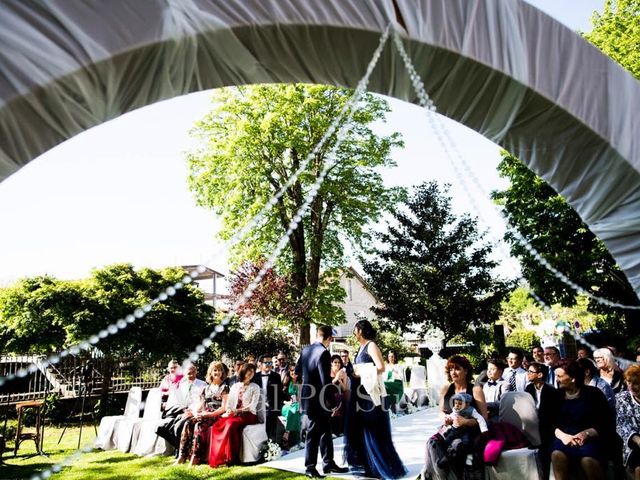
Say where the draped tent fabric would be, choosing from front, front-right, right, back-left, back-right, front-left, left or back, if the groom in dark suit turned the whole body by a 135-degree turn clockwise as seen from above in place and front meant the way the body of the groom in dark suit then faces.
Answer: front

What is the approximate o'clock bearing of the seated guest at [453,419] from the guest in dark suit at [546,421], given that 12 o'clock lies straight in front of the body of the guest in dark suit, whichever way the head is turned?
The seated guest is roughly at 1 o'clock from the guest in dark suit.

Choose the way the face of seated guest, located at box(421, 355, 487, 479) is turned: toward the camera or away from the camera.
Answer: toward the camera

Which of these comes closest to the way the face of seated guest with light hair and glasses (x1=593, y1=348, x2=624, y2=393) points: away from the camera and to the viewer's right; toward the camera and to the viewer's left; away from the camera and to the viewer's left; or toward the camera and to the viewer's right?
toward the camera and to the viewer's left

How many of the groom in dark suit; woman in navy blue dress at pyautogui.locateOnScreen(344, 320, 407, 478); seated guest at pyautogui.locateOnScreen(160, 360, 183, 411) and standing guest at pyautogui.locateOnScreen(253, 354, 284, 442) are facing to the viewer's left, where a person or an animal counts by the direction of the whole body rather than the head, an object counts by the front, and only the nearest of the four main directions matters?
1

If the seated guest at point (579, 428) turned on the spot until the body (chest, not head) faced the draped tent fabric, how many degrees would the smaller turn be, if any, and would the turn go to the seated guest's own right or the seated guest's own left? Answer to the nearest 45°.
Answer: approximately 45° to the seated guest's own left

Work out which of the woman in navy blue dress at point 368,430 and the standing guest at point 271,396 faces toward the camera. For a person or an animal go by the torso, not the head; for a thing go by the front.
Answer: the standing guest

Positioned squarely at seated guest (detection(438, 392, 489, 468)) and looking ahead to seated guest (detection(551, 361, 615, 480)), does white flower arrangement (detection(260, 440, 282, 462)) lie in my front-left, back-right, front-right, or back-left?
back-left

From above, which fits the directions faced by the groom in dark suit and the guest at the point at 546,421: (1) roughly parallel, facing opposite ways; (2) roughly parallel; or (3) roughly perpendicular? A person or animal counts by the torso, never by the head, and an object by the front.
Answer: roughly parallel, facing opposite ways

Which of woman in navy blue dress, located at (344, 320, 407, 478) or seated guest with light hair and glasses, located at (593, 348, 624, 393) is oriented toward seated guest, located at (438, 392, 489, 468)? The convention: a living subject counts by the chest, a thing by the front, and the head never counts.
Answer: the seated guest with light hair and glasses

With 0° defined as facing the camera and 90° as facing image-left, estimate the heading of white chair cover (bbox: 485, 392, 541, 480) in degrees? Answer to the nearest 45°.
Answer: approximately 45°

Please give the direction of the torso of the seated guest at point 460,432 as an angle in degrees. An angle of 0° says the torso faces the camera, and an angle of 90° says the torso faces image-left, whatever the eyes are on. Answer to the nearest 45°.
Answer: approximately 45°

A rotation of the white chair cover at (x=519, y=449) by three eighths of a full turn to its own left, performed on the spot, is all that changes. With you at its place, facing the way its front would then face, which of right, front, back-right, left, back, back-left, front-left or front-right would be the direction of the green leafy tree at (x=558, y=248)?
left

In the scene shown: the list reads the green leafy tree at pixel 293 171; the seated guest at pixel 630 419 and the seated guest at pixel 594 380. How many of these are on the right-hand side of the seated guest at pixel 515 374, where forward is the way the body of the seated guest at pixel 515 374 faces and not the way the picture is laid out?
1
